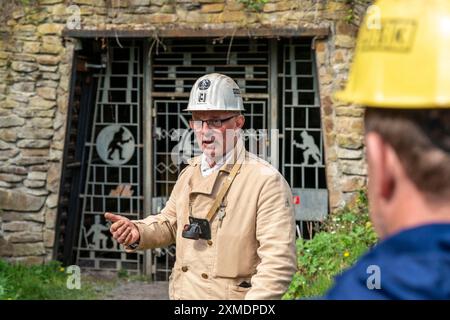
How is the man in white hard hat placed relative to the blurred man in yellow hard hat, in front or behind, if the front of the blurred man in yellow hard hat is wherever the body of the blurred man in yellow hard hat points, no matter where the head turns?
in front

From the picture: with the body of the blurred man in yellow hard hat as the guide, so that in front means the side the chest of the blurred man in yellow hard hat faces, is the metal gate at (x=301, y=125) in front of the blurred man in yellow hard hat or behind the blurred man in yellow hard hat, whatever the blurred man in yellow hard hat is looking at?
in front

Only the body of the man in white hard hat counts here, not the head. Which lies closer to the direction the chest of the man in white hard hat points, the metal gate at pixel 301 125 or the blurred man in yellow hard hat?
the blurred man in yellow hard hat

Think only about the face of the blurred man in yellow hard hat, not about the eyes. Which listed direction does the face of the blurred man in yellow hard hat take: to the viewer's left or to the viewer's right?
to the viewer's left

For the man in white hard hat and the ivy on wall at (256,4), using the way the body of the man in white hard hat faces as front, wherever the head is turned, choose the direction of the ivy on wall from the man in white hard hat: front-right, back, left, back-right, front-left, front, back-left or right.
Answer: back-right

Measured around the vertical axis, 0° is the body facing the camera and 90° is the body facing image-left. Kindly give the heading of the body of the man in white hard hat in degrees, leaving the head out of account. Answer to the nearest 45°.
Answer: approximately 45°

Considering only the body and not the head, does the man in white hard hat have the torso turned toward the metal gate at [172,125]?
no

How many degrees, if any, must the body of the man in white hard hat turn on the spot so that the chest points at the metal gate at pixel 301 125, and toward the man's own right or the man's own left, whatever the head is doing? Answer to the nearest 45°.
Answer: approximately 135° to the man's own right

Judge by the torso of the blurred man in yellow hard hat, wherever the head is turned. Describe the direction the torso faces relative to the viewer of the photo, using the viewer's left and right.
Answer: facing away from the viewer and to the left of the viewer

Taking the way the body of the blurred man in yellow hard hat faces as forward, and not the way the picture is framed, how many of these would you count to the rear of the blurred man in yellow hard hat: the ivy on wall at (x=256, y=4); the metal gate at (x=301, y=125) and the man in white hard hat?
0

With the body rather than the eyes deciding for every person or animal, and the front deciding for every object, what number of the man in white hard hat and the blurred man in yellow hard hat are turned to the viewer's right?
0
